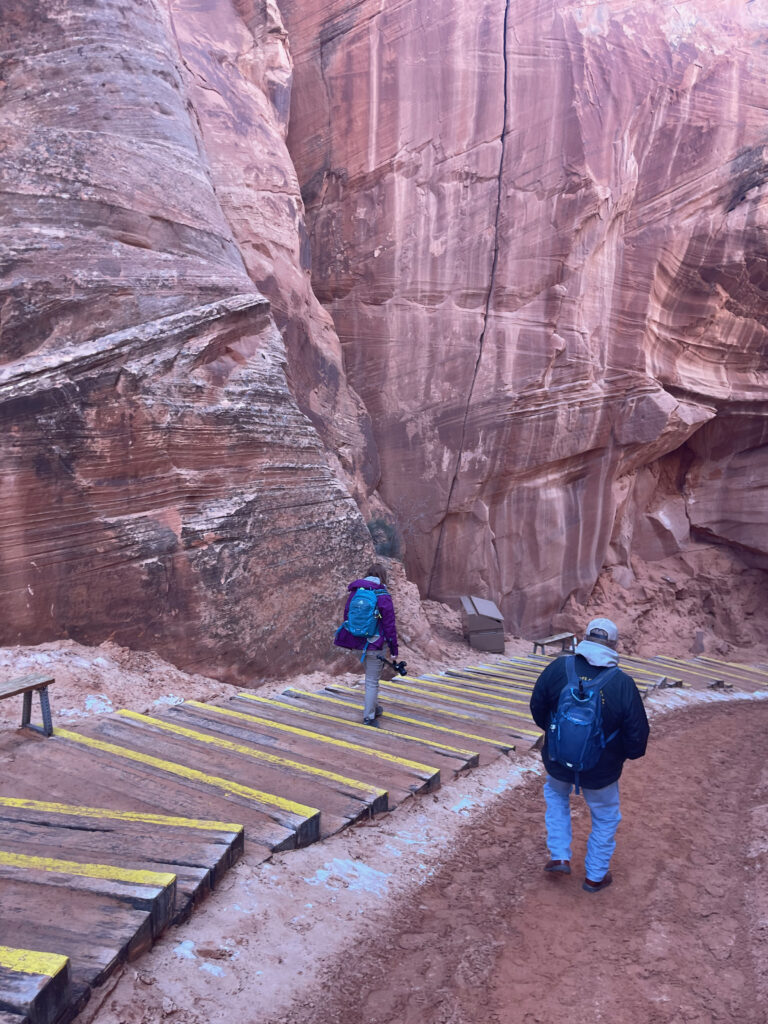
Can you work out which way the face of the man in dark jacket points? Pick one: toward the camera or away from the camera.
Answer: away from the camera

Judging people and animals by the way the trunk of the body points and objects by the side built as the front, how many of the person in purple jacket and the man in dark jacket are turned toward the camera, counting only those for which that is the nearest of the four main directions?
0

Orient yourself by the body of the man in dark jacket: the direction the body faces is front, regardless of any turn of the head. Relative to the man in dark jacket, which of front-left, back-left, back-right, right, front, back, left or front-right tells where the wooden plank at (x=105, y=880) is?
back-left

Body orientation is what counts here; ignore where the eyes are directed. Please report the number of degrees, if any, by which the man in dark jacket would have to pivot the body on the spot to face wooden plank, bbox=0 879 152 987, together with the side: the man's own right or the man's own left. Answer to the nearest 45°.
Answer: approximately 135° to the man's own left

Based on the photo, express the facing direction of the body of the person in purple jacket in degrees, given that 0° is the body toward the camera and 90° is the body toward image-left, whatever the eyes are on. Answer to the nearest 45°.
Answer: approximately 225°

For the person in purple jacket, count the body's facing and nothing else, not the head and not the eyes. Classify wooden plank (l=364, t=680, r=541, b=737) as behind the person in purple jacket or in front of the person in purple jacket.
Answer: in front

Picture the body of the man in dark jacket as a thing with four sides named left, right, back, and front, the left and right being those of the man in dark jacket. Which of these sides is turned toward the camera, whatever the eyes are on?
back

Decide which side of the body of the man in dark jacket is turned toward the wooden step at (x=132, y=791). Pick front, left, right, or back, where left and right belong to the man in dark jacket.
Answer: left

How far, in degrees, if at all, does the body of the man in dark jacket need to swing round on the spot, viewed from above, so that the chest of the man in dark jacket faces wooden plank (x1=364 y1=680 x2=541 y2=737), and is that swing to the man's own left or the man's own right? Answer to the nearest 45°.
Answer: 0° — they already face it

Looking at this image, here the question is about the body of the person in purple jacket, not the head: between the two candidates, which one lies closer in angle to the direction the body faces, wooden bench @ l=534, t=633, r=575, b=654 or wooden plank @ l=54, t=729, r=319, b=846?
the wooden bench
